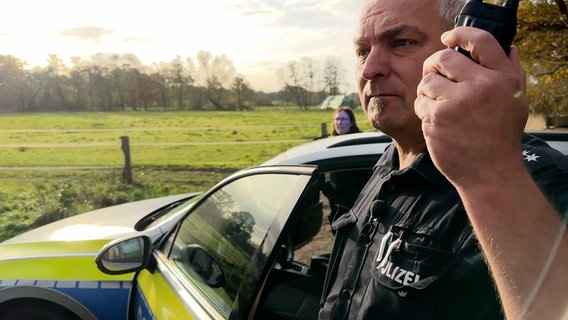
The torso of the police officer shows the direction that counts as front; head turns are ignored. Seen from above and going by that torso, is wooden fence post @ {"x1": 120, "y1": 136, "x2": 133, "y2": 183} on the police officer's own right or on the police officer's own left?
on the police officer's own right

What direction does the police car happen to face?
to the viewer's left

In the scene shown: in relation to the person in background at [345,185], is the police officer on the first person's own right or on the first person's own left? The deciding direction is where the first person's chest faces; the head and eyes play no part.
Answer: on the first person's own left

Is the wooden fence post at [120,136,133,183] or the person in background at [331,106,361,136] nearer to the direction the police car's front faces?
the wooden fence post

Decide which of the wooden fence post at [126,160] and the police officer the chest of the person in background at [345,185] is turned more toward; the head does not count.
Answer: the police officer

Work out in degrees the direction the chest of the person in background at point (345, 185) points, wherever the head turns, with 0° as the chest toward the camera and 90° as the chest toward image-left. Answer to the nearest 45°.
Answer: approximately 45°

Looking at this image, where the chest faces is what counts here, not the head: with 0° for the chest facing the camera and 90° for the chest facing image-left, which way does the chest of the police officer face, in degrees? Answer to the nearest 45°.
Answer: approximately 45°

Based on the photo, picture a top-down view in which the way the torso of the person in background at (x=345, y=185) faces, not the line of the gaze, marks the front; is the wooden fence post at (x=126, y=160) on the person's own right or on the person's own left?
on the person's own right
